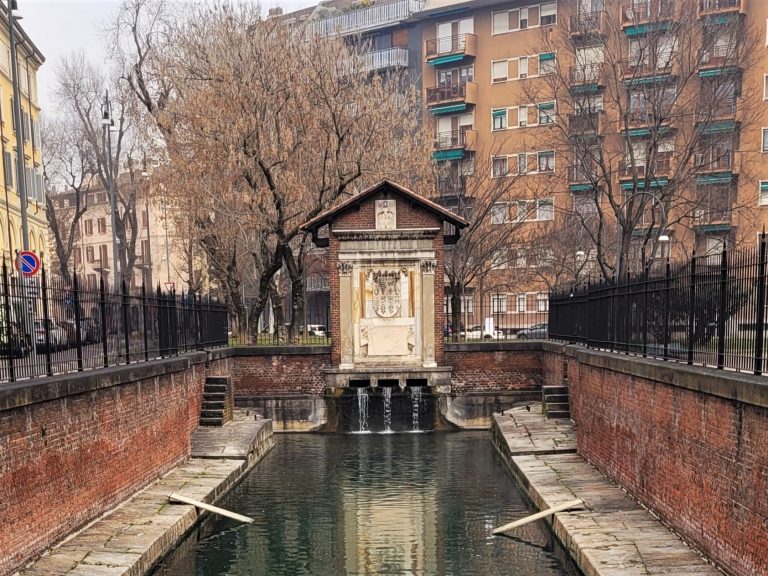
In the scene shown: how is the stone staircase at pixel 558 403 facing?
toward the camera

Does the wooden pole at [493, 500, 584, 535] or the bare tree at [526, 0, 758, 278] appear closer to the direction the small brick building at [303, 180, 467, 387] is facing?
the wooden pole

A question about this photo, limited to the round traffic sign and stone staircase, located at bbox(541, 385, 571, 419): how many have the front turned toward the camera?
2

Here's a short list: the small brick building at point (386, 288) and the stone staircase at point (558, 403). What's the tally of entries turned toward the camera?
2

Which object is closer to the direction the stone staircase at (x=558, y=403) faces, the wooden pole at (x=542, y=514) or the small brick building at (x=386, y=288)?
the wooden pole

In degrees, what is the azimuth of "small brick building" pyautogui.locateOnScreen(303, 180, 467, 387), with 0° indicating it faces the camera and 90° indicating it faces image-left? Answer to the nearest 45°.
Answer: approximately 0°
